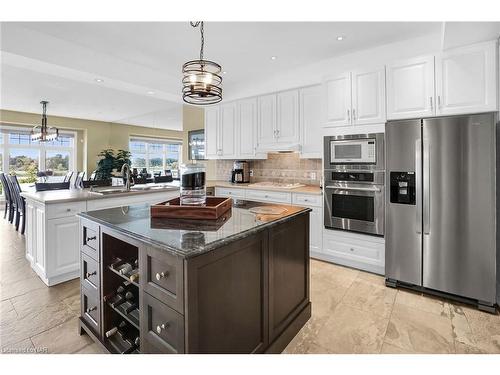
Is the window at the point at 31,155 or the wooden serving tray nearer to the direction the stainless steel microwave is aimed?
the wooden serving tray

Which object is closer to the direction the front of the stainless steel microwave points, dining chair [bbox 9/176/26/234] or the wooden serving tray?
the wooden serving tray

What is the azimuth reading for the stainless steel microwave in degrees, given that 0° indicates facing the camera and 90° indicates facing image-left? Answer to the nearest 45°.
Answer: approximately 0°

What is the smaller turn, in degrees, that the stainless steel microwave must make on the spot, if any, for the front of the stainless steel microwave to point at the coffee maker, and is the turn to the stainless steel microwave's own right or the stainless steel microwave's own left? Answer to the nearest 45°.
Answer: approximately 135° to the stainless steel microwave's own right

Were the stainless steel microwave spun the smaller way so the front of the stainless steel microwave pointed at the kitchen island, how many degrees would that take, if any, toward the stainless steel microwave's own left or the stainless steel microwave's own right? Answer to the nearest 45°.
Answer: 0° — it already faces it
